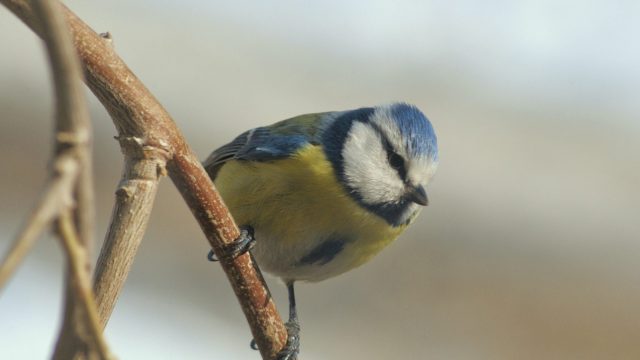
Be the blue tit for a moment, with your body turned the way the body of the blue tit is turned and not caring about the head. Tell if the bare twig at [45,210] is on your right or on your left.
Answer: on your right

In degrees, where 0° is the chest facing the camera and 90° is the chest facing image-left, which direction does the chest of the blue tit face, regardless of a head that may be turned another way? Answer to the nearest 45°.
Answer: approximately 315°

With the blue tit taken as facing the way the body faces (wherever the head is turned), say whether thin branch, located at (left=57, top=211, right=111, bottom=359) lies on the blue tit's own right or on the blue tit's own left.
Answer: on the blue tit's own right

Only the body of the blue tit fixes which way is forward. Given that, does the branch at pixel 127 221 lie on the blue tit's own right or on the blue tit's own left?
on the blue tit's own right
